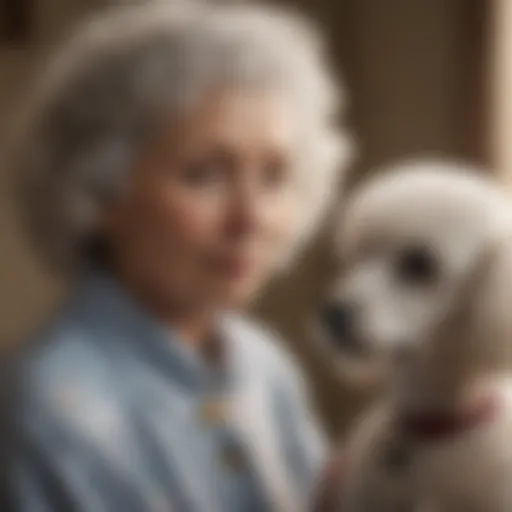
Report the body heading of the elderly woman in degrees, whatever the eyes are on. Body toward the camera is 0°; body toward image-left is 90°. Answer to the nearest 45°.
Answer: approximately 315°

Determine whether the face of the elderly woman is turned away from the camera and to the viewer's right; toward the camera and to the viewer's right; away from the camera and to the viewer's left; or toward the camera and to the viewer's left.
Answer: toward the camera and to the viewer's right
